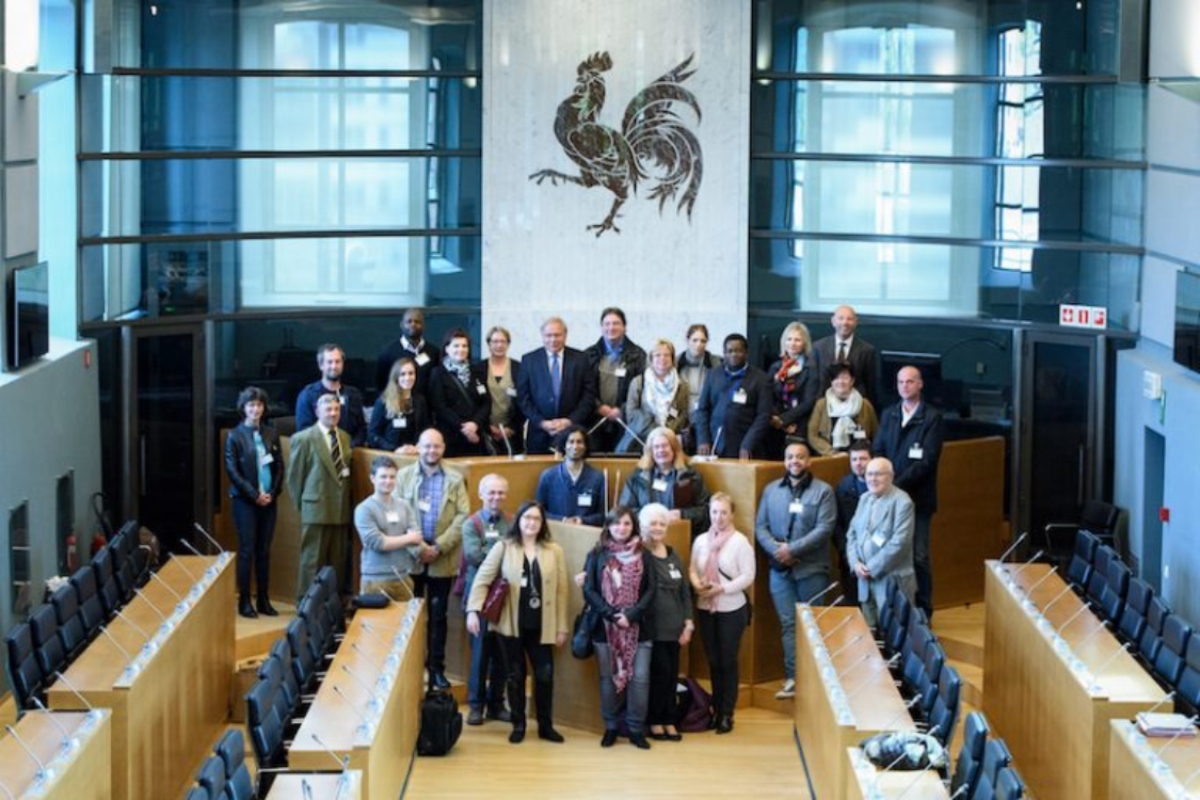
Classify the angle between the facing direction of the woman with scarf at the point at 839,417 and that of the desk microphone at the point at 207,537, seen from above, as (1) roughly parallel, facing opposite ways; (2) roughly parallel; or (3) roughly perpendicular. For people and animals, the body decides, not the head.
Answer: roughly perpendicular

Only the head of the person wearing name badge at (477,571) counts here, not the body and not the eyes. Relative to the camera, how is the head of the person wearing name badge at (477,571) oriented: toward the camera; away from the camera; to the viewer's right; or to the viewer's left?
toward the camera

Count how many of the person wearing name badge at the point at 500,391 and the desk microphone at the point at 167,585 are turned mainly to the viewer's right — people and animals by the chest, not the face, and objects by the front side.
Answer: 0

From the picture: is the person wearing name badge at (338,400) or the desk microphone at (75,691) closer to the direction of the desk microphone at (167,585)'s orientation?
the desk microphone

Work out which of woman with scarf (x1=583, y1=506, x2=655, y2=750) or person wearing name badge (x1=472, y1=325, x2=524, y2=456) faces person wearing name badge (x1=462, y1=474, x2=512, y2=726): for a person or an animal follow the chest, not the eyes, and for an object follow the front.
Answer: person wearing name badge (x1=472, y1=325, x2=524, y2=456)

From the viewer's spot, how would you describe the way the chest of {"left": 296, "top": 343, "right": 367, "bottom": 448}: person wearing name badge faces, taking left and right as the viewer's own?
facing the viewer

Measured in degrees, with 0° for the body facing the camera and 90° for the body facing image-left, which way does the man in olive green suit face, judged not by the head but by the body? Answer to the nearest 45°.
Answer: approximately 315°

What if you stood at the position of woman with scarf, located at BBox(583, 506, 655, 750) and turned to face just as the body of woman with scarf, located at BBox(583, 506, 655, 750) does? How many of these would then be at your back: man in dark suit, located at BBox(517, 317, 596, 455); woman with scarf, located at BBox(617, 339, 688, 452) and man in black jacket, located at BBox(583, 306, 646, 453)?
3

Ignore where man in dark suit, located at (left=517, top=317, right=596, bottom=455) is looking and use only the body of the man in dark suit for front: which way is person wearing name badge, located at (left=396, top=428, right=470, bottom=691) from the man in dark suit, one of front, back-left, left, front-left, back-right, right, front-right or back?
front-right

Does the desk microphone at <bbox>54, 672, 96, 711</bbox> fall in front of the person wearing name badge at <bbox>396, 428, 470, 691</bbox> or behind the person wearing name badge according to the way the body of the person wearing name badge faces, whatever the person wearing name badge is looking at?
in front

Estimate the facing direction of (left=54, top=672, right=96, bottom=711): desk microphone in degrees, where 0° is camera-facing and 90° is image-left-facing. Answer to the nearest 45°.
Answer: approximately 90°

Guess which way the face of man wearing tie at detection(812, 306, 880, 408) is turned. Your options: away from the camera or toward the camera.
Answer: toward the camera

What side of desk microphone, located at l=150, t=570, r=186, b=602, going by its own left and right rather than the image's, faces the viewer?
left

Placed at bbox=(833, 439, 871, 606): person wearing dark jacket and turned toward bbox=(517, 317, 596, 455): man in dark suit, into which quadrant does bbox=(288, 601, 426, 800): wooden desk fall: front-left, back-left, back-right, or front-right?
front-left

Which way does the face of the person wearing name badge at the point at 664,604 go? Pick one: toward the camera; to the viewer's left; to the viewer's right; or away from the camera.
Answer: toward the camera

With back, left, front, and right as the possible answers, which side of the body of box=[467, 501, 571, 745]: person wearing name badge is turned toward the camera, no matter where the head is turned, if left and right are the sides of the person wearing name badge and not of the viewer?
front

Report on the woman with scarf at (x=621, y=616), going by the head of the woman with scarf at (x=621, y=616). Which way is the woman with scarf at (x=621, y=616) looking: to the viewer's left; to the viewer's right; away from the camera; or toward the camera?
toward the camera

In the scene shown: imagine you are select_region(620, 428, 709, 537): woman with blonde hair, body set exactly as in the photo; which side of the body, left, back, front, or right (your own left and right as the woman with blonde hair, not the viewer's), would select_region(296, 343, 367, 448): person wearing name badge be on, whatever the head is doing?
right

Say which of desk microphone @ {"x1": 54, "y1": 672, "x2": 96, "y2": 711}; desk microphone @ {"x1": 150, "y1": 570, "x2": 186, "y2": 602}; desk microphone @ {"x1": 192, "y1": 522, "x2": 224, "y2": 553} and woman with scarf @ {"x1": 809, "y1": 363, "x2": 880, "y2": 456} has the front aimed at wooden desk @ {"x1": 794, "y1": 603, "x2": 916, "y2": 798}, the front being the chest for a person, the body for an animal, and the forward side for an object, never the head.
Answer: the woman with scarf

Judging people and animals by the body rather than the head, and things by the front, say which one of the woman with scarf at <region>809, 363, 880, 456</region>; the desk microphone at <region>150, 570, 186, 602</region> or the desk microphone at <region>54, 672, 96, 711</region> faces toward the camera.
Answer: the woman with scarf
